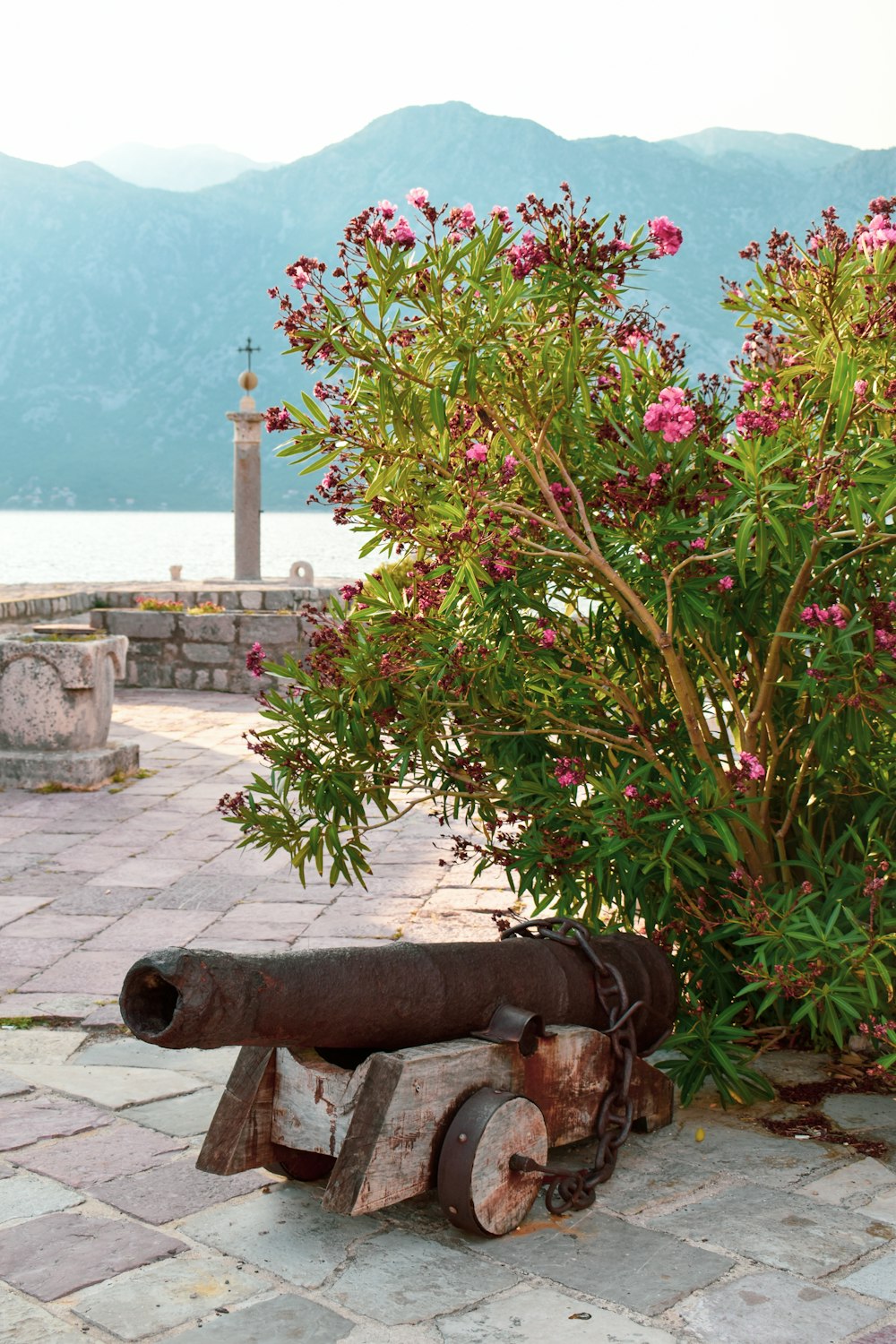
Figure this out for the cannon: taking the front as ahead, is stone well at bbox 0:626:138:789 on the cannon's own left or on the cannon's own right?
on the cannon's own right

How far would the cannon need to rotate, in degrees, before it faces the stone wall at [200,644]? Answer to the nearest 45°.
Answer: approximately 135° to its right

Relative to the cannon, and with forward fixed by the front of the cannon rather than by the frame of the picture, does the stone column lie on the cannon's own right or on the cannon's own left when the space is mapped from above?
on the cannon's own right

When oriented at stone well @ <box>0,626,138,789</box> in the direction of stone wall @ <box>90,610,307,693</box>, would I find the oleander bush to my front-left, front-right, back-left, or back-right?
back-right

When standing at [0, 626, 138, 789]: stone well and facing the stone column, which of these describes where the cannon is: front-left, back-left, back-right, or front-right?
back-right

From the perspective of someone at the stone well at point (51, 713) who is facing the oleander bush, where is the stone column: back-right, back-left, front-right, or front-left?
back-left

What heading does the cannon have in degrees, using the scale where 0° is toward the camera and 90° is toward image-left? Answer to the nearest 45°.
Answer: approximately 45°
